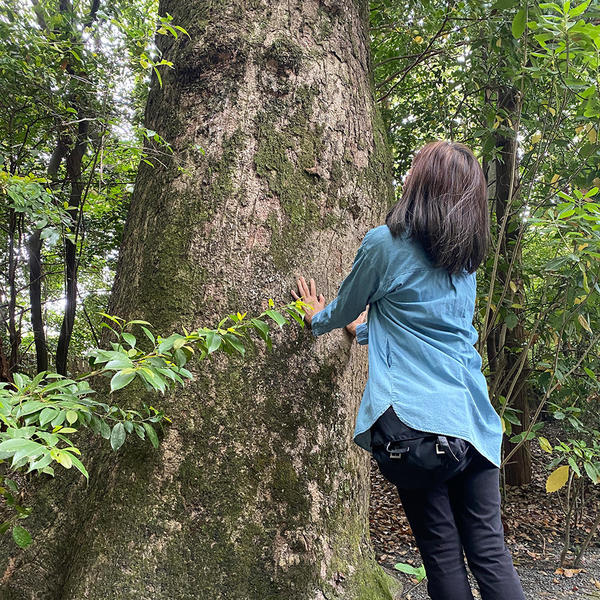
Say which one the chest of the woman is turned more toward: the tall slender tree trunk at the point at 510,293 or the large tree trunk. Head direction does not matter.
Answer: the large tree trunk

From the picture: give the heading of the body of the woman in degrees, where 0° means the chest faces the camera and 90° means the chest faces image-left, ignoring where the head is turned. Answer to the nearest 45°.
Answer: approximately 135°

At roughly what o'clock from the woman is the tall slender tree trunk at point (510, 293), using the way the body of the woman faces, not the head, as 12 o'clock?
The tall slender tree trunk is roughly at 2 o'clock from the woman.
